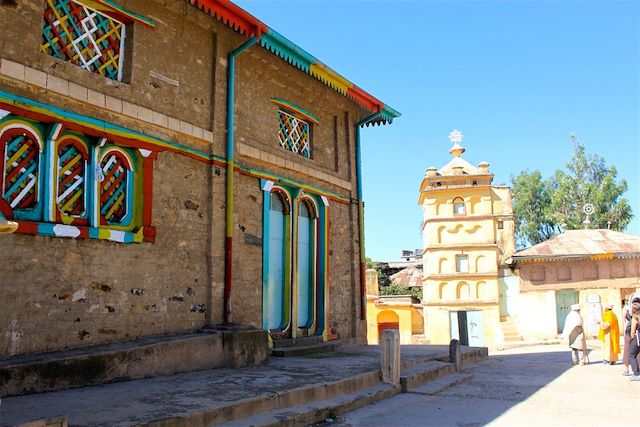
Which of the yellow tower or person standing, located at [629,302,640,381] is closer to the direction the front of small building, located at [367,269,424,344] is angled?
the person standing

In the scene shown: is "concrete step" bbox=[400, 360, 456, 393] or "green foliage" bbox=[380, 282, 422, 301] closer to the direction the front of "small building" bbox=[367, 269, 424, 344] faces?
the concrete step

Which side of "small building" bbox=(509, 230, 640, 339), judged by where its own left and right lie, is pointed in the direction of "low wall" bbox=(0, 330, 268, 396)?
front

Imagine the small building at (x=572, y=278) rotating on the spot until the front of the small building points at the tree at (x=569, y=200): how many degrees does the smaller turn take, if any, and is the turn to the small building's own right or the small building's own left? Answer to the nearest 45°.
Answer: approximately 180°

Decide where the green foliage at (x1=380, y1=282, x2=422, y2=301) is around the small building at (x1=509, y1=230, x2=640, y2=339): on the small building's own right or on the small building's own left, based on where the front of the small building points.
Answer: on the small building's own right

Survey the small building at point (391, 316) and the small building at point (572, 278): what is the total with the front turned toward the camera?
2

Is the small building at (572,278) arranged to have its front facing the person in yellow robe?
yes

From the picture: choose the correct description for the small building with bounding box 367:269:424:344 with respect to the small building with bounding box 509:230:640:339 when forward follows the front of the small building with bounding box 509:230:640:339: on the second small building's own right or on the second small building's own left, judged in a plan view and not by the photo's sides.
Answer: on the second small building's own right

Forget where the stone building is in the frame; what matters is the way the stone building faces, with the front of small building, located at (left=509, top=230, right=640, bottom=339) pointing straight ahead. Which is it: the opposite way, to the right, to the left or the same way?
to the left

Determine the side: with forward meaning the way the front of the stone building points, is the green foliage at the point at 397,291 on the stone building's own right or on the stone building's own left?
on the stone building's own left

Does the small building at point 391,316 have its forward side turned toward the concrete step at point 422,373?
yes

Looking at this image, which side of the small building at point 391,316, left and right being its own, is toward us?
front

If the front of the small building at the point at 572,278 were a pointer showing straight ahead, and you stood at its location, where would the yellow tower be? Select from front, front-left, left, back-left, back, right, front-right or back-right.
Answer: right
